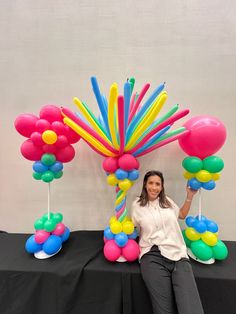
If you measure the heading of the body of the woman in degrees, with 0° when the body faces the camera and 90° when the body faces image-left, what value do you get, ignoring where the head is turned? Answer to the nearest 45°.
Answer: approximately 0°

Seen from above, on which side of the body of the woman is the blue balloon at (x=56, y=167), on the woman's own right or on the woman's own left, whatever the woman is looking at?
on the woman's own right

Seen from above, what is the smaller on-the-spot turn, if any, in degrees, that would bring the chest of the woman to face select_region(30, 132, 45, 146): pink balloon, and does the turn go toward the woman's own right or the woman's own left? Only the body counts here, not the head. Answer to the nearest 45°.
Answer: approximately 90° to the woman's own right

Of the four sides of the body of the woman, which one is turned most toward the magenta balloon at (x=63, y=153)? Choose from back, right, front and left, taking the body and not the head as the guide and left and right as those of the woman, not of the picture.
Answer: right
